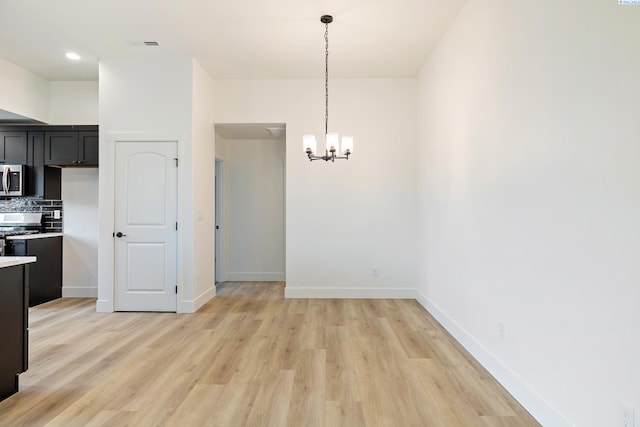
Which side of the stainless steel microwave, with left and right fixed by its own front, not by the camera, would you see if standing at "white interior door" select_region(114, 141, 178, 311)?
left

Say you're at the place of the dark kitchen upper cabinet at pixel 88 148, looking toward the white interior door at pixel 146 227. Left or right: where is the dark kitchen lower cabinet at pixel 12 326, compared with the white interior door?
right

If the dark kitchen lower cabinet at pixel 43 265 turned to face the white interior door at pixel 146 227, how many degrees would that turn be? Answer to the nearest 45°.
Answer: approximately 90° to its left

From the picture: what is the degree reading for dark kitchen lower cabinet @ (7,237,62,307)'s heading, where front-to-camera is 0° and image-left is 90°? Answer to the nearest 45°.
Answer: approximately 45°

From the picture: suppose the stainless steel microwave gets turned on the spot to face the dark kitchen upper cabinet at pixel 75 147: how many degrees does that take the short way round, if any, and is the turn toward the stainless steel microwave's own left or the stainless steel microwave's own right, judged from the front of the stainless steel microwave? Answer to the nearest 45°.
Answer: approximately 90° to the stainless steel microwave's own left
